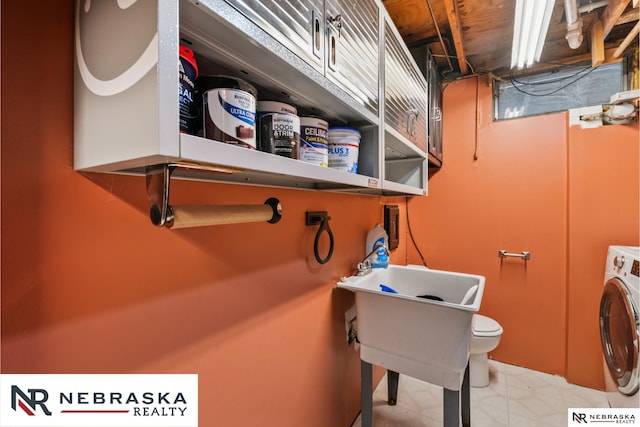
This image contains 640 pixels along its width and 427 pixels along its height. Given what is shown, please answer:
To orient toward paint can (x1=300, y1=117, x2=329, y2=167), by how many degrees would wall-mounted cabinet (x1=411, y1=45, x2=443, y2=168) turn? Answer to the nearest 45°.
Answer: approximately 90° to its right

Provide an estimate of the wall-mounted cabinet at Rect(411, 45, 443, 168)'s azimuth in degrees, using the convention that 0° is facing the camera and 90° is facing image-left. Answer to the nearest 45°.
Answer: approximately 270°

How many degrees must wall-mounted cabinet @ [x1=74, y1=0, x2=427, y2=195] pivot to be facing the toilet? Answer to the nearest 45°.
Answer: approximately 90° to its left

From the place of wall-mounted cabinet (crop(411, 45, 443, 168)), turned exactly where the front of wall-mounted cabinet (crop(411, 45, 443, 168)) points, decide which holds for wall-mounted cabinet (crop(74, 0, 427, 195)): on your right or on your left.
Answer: on your right

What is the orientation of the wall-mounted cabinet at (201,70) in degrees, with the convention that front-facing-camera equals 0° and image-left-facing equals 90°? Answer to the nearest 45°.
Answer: approximately 315°

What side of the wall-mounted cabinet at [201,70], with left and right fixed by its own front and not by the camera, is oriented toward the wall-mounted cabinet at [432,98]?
left
